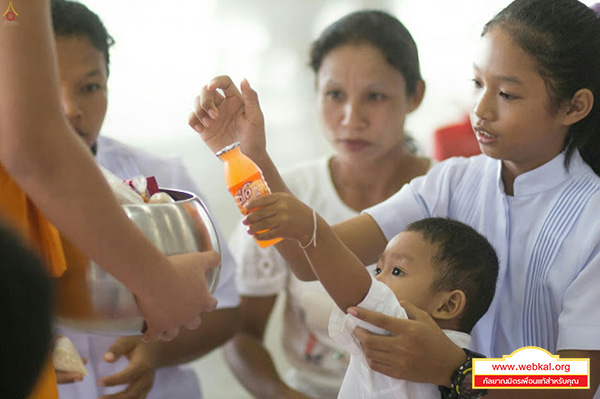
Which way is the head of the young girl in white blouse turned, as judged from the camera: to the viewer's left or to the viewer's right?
to the viewer's left

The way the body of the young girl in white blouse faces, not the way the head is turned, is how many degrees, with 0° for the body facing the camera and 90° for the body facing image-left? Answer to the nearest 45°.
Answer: approximately 45°

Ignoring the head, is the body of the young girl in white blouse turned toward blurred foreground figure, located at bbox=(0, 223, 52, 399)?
yes

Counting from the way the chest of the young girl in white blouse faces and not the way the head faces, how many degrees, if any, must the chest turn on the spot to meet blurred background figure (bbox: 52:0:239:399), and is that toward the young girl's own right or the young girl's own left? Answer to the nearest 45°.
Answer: approximately 45° to the young girl's own right
